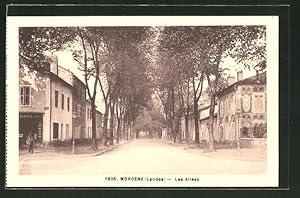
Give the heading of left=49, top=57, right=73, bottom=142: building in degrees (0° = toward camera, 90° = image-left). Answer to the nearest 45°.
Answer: approximately 315°
